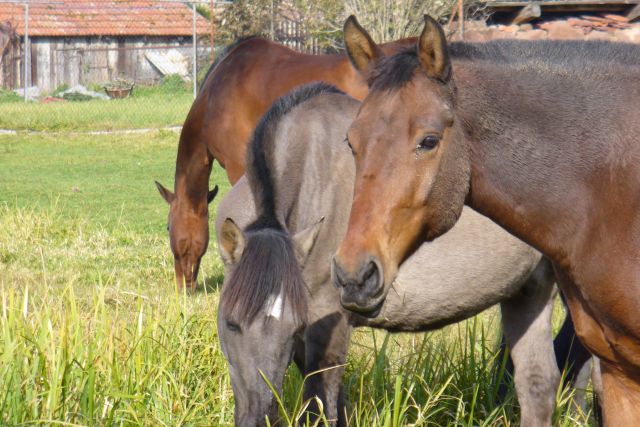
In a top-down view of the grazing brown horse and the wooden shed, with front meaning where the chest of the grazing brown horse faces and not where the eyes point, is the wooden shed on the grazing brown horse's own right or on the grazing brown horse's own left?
on the grazing brown horse's own right

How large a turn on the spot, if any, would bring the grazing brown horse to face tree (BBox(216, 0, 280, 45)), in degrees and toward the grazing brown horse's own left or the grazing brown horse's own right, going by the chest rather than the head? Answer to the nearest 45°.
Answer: approximately 135° to the grazing brown horse's own right

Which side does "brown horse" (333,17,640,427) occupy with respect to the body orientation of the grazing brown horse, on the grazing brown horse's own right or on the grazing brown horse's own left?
on the grazing brown horse's own left

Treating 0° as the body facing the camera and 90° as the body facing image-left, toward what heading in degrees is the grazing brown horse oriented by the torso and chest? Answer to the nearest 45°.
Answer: approximately 45°
